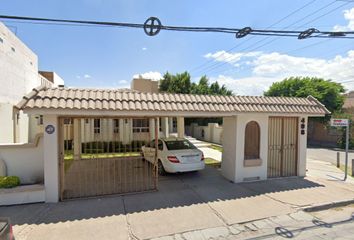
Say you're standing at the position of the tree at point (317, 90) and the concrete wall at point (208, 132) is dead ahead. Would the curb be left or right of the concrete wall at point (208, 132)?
left

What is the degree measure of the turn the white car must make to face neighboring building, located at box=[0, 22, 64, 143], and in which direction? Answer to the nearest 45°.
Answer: approximately 45° to its left

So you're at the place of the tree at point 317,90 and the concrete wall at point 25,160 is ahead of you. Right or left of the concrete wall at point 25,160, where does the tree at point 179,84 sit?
right

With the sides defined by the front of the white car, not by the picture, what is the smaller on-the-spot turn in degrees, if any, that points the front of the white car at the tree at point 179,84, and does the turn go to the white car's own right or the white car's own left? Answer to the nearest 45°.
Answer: approximately 45° to the white car's own right

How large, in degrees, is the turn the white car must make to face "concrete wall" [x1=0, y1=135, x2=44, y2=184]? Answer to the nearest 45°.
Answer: approximately 90° to its left

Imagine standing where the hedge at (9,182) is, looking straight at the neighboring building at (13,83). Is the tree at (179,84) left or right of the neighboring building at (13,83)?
right

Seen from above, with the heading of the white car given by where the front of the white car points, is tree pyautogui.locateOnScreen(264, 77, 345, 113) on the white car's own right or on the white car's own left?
on the white car's own right

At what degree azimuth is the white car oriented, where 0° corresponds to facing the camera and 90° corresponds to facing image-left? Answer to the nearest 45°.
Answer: approximately 135°

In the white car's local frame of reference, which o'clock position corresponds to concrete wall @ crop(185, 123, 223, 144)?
The concrete wall is roughly at 2 o'clock from the white car.

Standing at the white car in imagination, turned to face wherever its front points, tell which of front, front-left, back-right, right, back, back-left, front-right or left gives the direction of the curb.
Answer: back

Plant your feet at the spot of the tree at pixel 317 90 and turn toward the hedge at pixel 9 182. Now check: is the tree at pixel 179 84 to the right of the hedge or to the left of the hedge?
right
